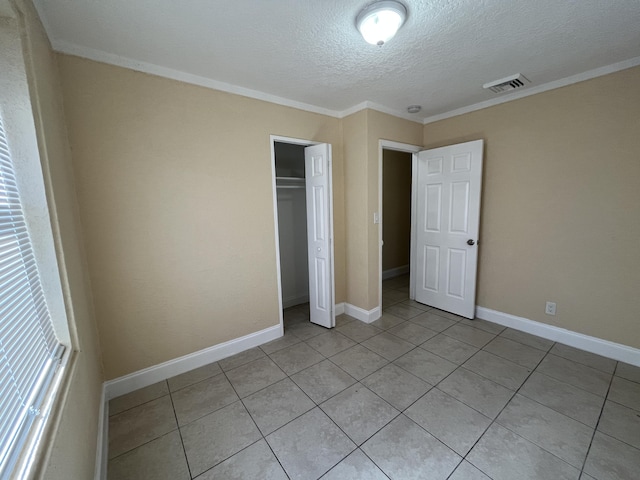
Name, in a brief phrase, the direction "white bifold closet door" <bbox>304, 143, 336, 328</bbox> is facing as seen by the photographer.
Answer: facing the viewer and to the left of the viewer

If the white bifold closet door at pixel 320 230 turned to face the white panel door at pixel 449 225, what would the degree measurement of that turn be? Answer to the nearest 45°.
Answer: approximately 135° to its left

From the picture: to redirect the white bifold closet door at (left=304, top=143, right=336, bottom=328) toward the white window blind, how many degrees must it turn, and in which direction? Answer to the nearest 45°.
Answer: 0° — it already faces it

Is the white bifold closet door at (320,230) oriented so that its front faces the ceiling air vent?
no
